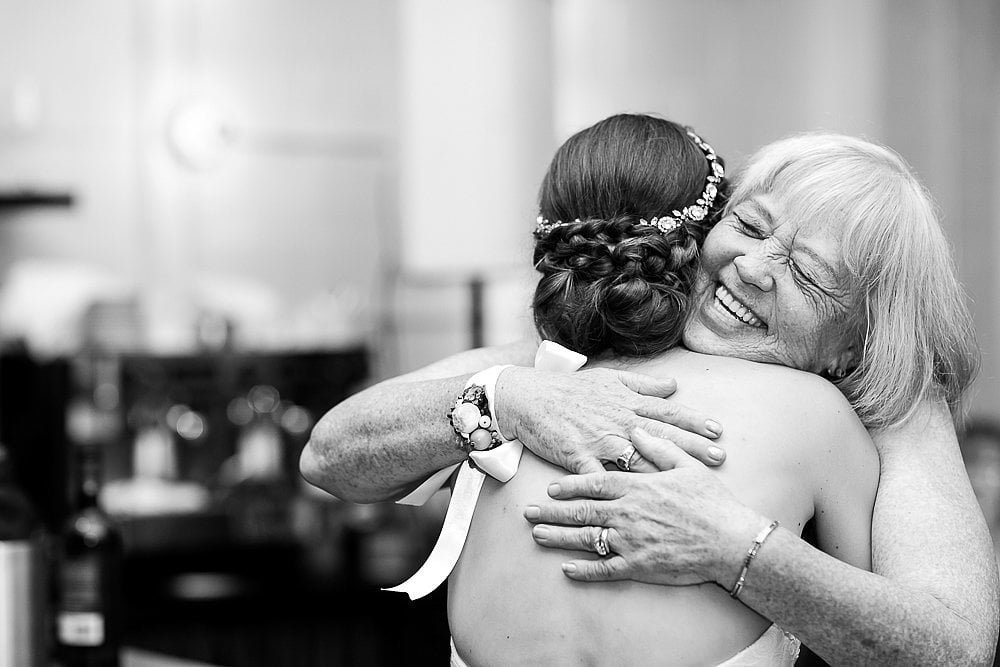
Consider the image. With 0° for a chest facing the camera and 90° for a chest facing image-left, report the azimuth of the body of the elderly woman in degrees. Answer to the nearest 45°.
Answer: approximately 45°

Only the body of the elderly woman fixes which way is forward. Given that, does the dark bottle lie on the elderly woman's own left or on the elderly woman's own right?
on the elderly woman's own right
